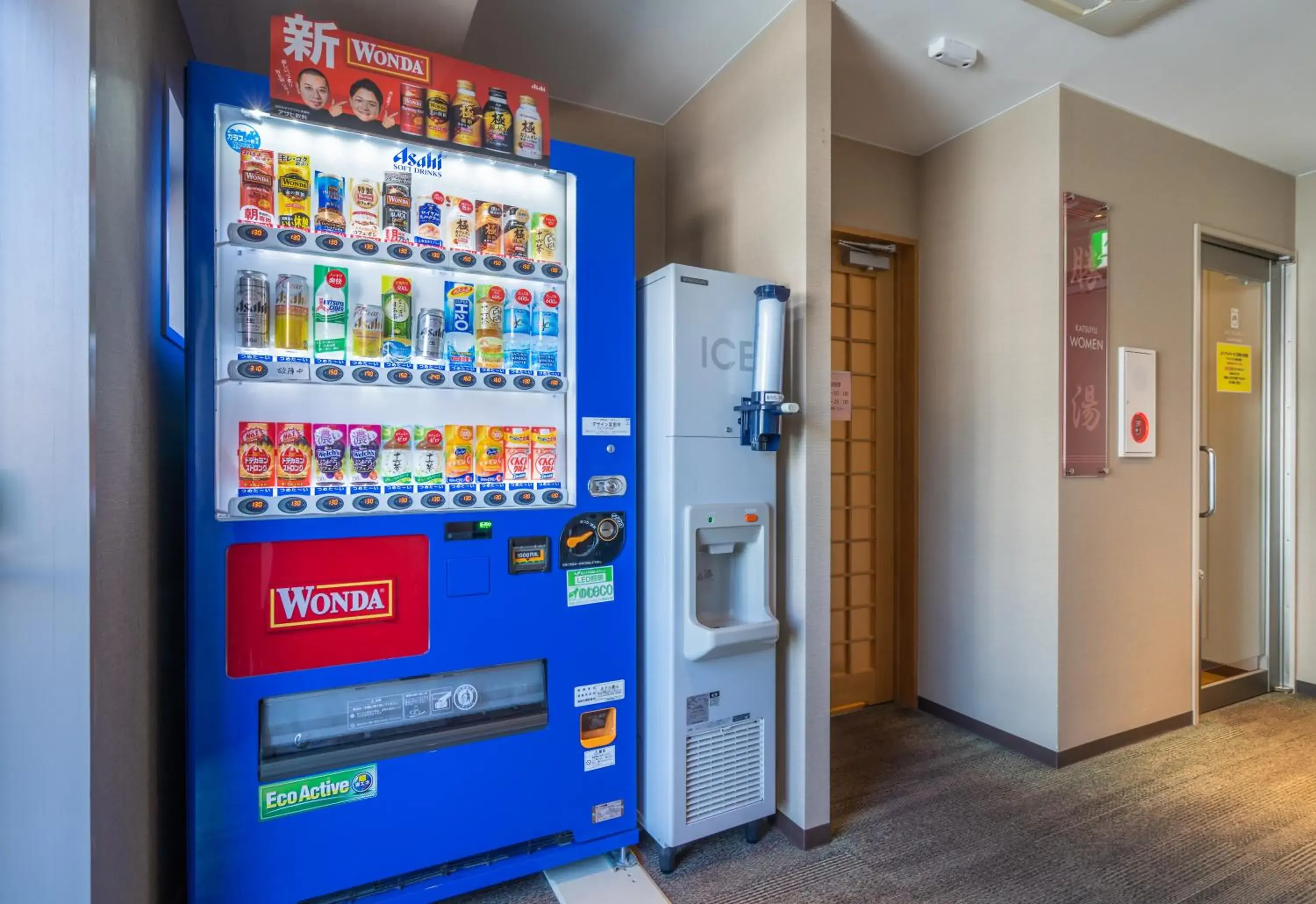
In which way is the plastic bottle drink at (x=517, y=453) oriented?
toward the camera

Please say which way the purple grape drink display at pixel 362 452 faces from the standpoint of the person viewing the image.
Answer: facing the viewer

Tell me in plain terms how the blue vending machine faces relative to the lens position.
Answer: facing the viewer and to the right of the viewer

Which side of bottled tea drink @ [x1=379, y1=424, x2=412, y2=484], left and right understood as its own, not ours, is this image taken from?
front

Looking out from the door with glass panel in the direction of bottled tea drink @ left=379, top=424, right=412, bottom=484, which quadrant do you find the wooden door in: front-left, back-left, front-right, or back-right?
front-right

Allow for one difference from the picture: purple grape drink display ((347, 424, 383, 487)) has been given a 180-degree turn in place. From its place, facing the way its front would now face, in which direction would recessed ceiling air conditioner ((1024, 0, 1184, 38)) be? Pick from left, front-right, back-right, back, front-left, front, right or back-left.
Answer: right

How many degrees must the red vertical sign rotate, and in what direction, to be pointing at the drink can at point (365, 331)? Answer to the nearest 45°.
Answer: approximately 90° to its right

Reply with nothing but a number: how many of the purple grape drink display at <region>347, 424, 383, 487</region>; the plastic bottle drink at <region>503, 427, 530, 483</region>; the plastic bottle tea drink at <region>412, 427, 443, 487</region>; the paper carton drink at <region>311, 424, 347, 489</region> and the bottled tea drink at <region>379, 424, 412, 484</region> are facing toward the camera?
5
